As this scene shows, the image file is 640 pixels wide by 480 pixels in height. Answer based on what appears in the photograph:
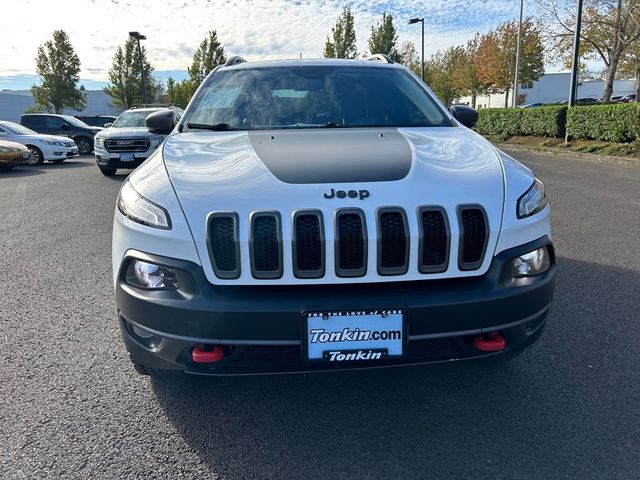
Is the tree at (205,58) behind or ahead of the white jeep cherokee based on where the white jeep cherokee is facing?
behind

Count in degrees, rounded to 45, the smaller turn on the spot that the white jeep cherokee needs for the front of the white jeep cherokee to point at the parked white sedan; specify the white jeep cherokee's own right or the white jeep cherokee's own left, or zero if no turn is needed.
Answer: approximately 135° to the white jeep cherokee's own right

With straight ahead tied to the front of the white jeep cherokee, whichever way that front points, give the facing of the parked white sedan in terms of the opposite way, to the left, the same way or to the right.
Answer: to the left

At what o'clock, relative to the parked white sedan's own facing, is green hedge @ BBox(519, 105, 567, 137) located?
The green hedge is roughly at 11 o'clock from the parked white sedan.

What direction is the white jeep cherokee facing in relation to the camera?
toward the camera

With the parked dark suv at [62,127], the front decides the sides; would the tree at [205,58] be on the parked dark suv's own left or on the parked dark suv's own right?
on the parked dark suv's own left

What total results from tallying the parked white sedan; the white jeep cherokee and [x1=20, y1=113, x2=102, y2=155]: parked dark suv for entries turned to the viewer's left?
0

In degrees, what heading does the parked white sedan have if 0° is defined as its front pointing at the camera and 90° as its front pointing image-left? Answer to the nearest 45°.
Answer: approximately 315°

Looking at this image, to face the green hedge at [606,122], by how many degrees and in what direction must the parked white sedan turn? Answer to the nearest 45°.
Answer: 0° — it already faces it

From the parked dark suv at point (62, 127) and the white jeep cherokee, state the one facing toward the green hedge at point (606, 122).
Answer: the parked dark suv

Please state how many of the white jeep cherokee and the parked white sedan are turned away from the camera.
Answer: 0

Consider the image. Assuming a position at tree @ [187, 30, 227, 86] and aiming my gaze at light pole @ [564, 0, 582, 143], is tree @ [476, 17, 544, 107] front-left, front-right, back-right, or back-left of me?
front-left

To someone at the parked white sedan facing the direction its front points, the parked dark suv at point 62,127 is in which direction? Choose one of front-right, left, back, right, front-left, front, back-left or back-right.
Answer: back-left

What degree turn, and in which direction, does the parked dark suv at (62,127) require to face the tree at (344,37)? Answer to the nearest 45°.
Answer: approximately 90° to its left

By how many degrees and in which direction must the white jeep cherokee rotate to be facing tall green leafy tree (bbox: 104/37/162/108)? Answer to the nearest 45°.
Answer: approximately 180°

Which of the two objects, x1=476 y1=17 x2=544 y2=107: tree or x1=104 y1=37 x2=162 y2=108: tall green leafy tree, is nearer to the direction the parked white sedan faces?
the tree

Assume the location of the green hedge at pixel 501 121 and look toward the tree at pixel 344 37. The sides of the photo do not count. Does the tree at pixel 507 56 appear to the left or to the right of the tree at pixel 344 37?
right

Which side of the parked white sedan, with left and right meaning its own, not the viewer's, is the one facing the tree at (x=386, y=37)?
left

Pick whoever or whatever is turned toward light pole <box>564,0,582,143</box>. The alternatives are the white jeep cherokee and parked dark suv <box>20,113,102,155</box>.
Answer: the parked dark suv
